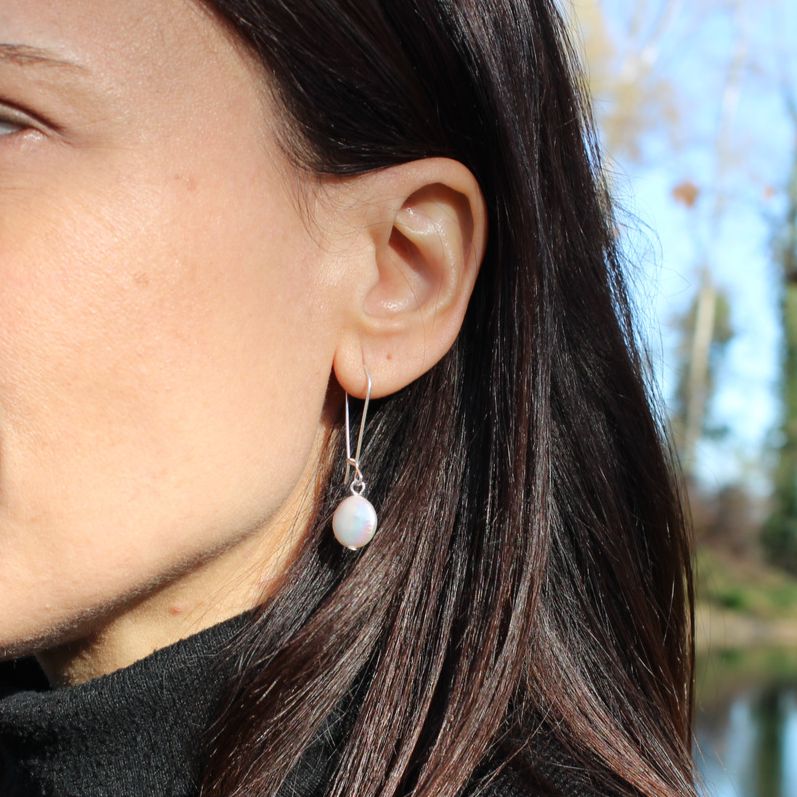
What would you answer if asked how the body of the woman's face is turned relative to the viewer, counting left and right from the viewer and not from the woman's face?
facing the viewer and to the left of the viewer
